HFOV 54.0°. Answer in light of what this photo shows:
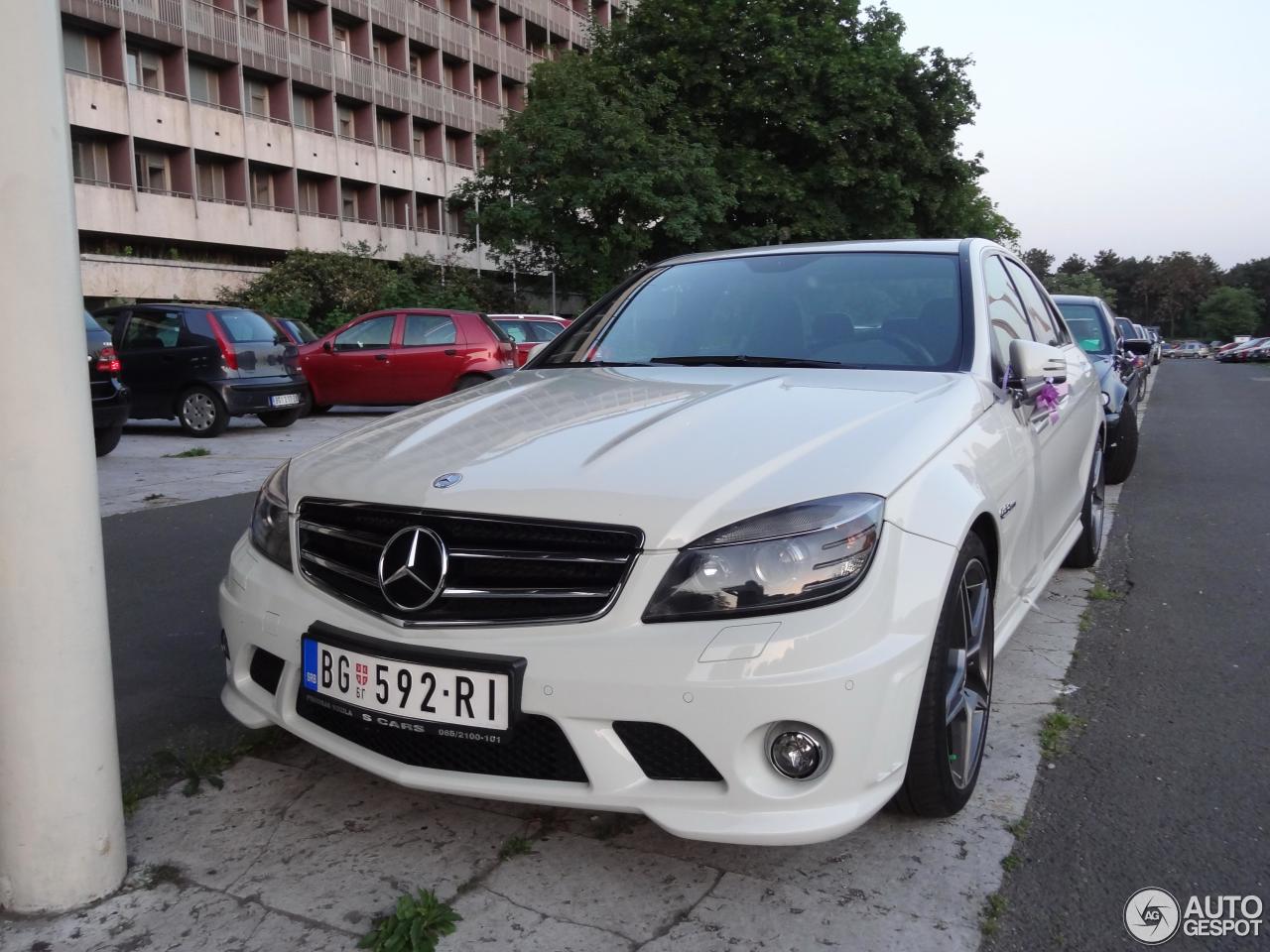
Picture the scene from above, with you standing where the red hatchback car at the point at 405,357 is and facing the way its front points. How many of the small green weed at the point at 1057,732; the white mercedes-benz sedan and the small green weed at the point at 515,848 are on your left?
3

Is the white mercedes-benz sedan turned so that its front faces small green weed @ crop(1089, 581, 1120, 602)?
no

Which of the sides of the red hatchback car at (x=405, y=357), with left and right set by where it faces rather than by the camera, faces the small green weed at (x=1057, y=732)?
left

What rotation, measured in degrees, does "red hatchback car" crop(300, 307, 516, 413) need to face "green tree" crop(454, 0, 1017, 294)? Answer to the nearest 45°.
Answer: approximately 135° to its right

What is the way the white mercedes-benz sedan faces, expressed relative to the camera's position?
facing the viewer and to the left of the viewer

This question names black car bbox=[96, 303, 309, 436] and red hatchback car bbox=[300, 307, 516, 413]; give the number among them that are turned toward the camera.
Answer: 0

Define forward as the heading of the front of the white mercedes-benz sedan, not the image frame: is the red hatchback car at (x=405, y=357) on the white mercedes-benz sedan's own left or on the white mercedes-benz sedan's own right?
on the white mercedes-benz sedan's own right

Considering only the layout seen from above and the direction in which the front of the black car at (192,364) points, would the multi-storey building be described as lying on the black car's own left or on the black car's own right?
on the black car's own right

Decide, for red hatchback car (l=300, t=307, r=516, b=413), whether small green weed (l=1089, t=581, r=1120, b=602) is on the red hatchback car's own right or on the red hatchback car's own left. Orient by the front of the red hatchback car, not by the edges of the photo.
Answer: on the red hatchback car's own left

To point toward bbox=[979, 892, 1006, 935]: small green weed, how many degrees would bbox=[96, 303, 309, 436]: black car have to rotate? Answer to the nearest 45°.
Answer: approximately 135° to its left

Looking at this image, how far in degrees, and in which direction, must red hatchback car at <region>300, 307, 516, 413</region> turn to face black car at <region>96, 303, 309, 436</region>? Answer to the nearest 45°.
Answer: approximately 45° to its left

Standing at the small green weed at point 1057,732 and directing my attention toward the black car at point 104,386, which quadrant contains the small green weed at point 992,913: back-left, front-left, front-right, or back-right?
back-left

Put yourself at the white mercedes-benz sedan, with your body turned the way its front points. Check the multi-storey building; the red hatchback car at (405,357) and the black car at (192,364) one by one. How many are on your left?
0

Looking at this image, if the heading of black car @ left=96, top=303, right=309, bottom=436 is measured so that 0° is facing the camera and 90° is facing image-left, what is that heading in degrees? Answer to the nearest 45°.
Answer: approximately 135°

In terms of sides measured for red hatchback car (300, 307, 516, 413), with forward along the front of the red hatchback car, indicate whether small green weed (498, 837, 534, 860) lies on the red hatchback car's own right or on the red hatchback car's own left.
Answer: on the red hatchback car's own left

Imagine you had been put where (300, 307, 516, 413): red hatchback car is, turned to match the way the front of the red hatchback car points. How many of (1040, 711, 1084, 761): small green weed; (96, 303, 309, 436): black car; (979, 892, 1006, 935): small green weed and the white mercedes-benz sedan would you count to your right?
0

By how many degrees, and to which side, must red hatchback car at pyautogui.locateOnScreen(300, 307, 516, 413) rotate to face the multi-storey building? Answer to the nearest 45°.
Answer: approximately 90° to its right

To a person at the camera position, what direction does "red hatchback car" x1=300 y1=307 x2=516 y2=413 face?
facing to the left of the viewer

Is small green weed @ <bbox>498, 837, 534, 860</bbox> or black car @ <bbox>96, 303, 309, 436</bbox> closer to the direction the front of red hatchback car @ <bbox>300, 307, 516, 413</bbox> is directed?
the black car

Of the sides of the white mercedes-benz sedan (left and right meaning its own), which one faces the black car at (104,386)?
right

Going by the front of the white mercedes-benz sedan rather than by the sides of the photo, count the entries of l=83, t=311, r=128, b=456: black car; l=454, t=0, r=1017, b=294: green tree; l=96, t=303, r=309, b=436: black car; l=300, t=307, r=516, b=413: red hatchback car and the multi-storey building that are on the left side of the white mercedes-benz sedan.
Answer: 0
